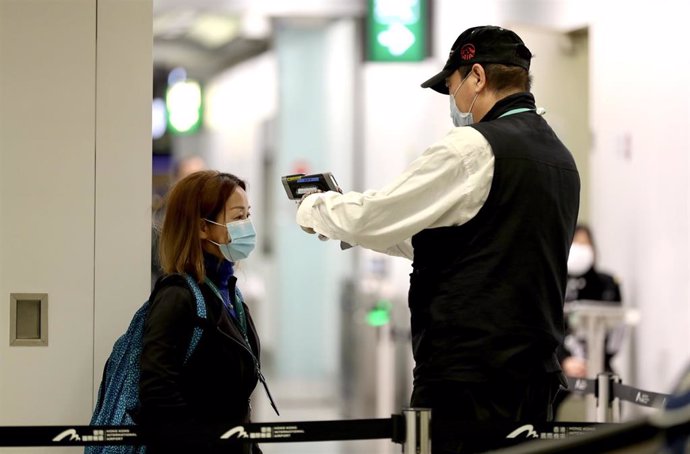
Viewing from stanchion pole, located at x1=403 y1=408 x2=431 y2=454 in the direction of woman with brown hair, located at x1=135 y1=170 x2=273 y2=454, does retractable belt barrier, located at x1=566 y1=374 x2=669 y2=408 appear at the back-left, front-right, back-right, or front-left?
back-right

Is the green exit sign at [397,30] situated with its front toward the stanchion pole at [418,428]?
yes

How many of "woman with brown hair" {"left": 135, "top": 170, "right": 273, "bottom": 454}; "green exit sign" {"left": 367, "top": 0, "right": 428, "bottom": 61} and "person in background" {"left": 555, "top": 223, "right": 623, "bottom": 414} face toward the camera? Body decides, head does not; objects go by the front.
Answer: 2

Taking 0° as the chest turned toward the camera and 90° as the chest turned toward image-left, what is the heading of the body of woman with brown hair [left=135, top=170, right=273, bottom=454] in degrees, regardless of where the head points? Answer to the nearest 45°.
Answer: approximately 270°

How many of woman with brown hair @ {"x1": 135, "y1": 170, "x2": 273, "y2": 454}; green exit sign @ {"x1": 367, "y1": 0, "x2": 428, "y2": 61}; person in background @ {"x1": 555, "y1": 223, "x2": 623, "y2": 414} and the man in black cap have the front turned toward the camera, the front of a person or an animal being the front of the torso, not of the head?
2

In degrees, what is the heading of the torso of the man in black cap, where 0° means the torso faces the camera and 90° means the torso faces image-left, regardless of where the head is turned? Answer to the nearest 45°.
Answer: approximately 135°

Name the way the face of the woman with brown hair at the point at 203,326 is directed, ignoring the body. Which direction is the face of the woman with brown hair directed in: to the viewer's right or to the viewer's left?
to the viewer's right
